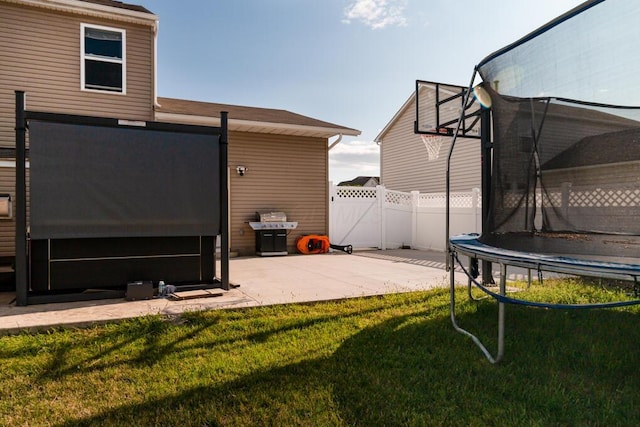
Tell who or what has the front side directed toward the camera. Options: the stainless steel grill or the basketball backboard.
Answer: the stainless steel grill

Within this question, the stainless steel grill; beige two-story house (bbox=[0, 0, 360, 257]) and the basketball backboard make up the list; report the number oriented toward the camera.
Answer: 1

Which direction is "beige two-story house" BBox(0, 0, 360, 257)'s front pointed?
away from the camera

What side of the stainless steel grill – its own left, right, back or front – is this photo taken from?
front

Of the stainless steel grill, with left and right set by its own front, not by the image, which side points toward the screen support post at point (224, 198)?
front

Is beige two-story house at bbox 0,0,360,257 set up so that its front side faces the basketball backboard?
no

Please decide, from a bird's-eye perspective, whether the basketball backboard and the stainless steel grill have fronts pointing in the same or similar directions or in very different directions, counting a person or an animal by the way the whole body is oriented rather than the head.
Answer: very different directions

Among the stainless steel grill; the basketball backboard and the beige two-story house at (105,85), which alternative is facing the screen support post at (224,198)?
the stainless steel grill
